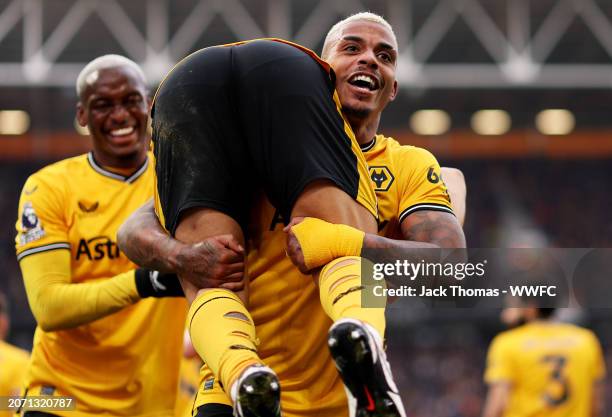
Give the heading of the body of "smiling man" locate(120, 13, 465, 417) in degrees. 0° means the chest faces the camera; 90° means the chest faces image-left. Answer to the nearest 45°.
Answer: approximately 0°

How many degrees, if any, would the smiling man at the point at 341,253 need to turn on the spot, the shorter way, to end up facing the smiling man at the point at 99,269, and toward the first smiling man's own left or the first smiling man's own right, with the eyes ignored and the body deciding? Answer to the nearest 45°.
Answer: approximately 135° to the first smiling man's own right
